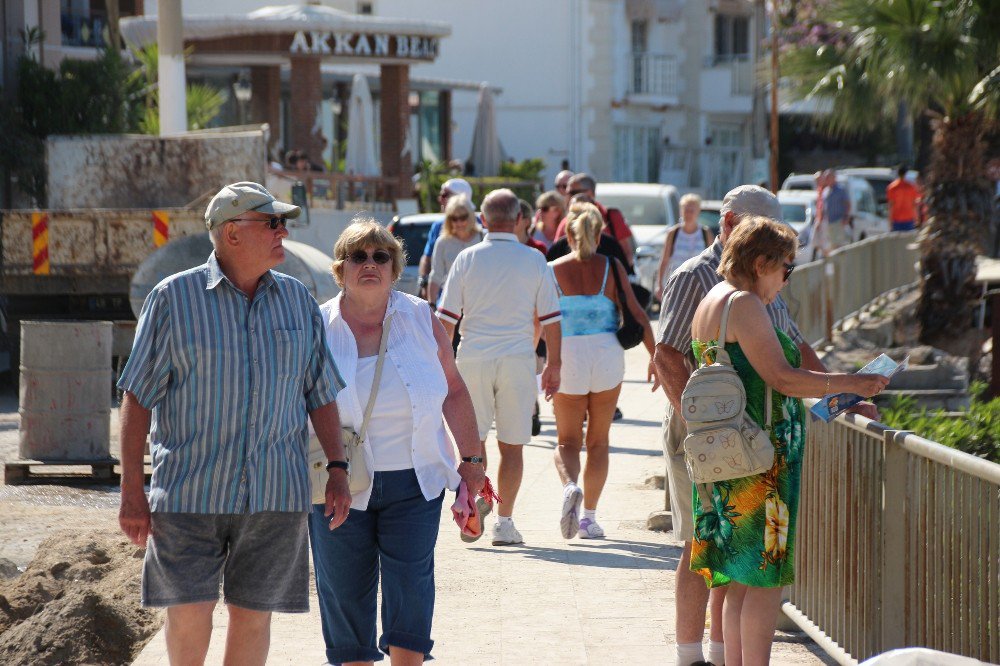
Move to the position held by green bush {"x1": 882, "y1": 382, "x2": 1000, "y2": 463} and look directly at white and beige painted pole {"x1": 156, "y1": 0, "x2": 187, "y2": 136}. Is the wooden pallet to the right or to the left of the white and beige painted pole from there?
left

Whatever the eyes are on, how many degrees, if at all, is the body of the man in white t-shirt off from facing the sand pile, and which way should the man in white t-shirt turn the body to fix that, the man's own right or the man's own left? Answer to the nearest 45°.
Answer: approximately 135° to the man's own left

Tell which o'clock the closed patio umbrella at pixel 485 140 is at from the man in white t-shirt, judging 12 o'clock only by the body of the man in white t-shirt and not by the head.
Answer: The closed patio umbrella is roughly at 12 o'clock from the man in white t-shirt.

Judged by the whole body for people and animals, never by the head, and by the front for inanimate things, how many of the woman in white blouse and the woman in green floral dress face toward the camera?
1

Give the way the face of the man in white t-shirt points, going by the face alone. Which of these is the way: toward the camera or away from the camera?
away from the camera

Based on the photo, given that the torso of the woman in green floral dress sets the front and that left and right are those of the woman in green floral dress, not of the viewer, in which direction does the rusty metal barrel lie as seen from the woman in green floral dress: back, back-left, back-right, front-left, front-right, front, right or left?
back-left

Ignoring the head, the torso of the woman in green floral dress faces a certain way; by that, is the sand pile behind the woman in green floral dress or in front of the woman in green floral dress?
behind

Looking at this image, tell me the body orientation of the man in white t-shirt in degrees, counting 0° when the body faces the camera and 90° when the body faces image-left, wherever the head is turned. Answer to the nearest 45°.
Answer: approximately 180°

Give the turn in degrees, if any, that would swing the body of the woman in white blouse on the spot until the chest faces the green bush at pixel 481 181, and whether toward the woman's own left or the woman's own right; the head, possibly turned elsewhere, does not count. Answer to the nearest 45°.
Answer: approximately 180°
